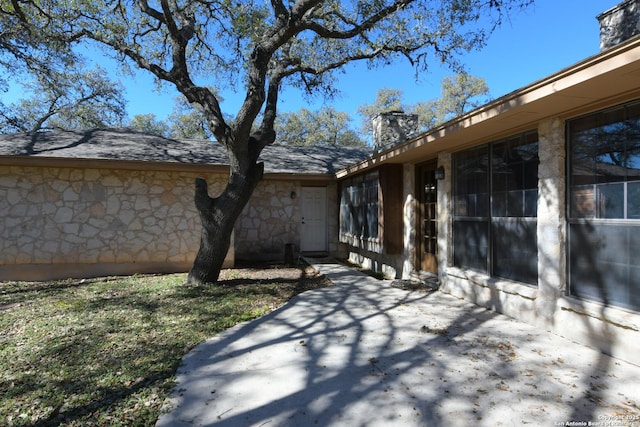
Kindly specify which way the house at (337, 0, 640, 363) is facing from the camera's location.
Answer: facing the viewer and to the left of the viewer
